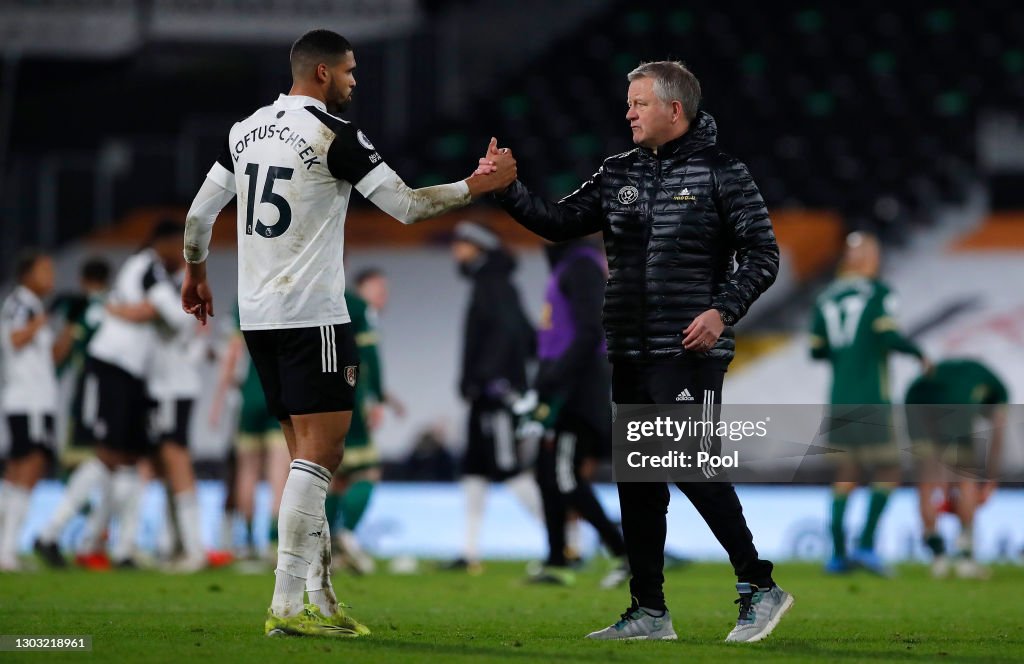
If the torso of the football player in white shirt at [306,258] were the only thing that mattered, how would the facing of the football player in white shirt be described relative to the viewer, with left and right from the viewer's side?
facing away from the viewer and to the right of the viewer

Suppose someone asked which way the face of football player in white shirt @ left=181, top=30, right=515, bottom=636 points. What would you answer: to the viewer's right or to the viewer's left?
to the viewer's right

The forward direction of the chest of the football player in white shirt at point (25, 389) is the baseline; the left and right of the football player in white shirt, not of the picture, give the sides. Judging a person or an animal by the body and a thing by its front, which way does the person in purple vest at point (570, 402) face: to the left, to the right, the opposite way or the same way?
the opposite way

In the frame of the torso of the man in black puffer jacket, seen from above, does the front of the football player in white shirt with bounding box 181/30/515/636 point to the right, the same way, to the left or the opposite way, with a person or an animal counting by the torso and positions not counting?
the opposite way

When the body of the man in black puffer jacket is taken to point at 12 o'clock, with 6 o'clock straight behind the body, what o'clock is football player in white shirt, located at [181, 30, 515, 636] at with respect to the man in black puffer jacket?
The football player in white shirt is roughly at 1 o'clock from the man in black puffer jacket.

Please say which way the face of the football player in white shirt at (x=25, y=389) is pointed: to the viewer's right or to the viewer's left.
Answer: to the viewer's right

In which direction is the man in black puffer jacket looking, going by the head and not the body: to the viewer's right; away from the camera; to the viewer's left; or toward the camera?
to the viewer's left
